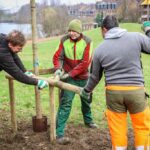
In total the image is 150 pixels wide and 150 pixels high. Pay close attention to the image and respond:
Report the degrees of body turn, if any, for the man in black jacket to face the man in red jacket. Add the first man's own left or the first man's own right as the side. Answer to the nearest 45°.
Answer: approximately 45° to the first man's own left

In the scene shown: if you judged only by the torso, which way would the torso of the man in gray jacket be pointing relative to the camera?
away from the camera

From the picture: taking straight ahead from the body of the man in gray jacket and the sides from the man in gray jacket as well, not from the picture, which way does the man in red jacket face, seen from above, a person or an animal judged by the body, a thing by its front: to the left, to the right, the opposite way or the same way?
the opposite way

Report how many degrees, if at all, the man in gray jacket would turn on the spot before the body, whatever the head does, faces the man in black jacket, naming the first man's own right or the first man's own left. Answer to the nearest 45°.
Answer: approximately 90° to the first man's own left

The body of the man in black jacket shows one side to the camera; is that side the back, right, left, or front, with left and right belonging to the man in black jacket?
right

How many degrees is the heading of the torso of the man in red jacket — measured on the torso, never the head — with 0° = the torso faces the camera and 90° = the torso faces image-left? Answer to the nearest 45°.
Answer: approximately 0°

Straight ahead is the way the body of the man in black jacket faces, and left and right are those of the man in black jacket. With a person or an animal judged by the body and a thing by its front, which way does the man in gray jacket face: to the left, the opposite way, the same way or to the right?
to the left

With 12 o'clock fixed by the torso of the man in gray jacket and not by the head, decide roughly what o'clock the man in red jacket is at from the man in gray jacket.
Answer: The man in red jacket is roughly at 11 o'clock from the man in gray jacket.

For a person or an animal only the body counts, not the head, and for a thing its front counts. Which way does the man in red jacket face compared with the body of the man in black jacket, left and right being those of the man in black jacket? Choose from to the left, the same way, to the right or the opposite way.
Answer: to the right

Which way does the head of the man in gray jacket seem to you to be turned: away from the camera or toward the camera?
away from the camera

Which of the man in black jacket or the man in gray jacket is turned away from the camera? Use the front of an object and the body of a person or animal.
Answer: the man in gray jacket
